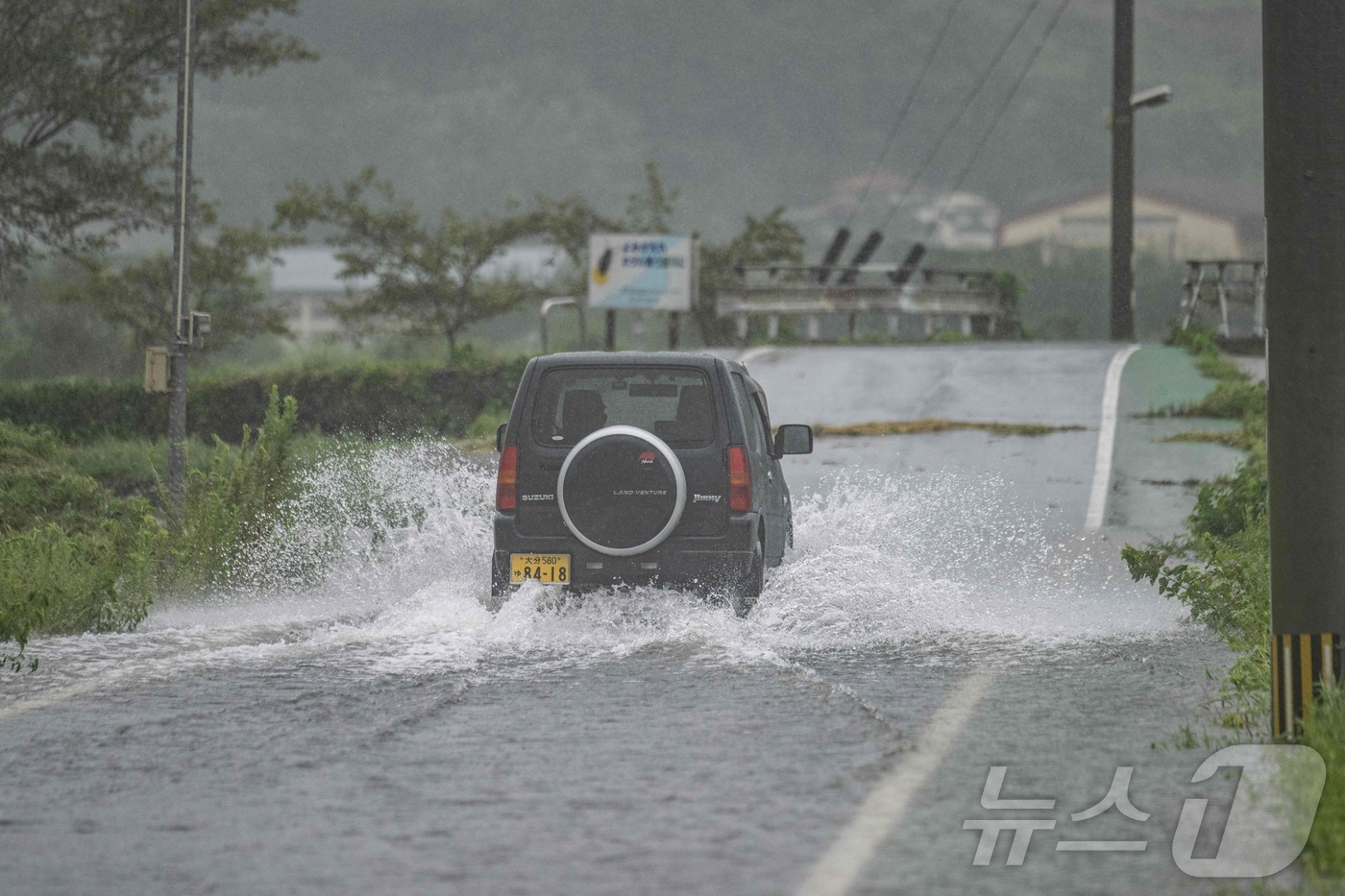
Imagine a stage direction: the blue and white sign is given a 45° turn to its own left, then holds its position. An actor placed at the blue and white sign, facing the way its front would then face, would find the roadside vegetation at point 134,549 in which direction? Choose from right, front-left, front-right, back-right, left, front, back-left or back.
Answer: front-right

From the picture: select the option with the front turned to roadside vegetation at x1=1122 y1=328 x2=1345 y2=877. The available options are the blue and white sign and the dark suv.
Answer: the blue and white sign

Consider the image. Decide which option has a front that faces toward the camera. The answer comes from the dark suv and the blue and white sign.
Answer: the blue and white sign

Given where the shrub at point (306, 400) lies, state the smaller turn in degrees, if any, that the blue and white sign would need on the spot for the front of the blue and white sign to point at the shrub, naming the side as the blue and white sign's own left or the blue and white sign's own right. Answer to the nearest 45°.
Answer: approximately 45° to the blue and white sign's own right

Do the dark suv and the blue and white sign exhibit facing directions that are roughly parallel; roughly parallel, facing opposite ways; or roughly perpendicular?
roughly parallel, facing opposite ways

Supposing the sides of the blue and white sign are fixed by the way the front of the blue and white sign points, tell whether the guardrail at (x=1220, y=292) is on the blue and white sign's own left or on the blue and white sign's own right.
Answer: on the blue and white sign's own left

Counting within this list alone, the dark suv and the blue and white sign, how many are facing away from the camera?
1

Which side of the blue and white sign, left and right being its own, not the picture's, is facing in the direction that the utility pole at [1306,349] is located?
front

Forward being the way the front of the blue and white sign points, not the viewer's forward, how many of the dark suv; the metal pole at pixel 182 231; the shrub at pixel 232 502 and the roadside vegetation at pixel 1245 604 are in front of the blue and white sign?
4

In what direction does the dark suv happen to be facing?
away from the camera

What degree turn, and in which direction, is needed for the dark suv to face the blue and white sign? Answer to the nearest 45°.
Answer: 0° — it already faces it

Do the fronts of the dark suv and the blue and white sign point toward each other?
yes

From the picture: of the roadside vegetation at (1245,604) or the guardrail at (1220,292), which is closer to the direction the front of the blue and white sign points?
the roadside vegetation

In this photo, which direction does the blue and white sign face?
toward the camera
